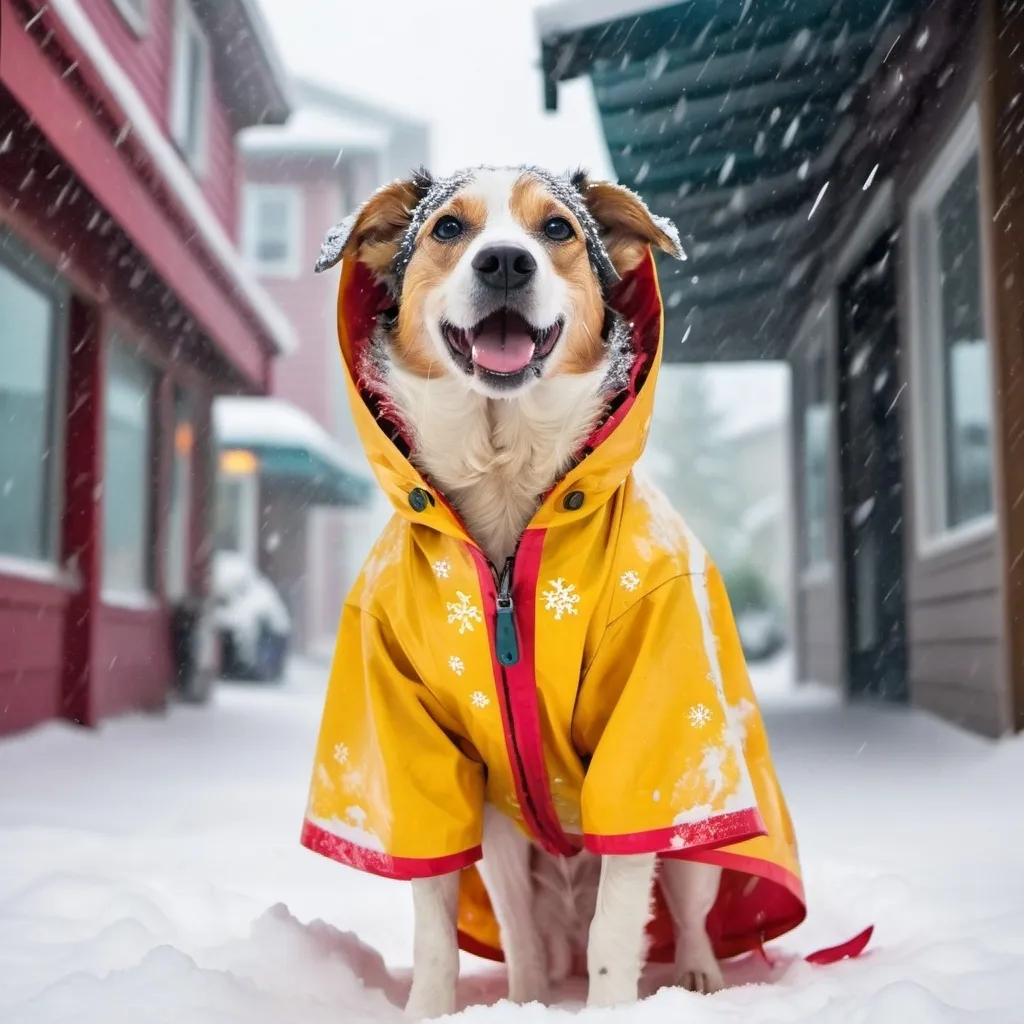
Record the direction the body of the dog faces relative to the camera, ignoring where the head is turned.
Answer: toward the camera

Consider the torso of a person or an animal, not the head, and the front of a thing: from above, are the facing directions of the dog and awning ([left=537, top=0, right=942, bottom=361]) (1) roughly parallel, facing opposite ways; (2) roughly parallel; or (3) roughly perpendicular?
roughly perpendicular

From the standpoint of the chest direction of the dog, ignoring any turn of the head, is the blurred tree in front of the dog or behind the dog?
behind

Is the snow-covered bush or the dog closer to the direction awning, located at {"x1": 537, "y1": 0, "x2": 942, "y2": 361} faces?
the snow-covered bush

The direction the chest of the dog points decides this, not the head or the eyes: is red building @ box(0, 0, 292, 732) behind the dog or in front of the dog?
behind

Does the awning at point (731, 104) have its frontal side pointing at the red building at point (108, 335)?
yes

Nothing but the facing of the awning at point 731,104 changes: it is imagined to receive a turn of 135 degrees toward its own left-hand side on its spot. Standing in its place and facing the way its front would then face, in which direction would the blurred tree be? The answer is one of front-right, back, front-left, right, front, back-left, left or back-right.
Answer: back-left

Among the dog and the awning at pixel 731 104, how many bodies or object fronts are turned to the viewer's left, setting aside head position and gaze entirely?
1

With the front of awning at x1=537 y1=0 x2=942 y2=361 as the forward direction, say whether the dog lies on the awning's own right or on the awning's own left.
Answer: on the awning's own left

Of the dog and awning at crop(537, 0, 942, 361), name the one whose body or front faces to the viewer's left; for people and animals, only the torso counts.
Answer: the awning

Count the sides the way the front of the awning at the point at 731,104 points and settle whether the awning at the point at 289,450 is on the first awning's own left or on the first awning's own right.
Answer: on the first awning's own right

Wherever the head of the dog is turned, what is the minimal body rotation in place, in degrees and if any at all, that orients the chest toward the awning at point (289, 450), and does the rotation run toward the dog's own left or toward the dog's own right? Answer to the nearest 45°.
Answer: approximately 180°

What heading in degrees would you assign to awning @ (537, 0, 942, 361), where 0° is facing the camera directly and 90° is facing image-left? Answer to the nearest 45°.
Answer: approximately 90°
